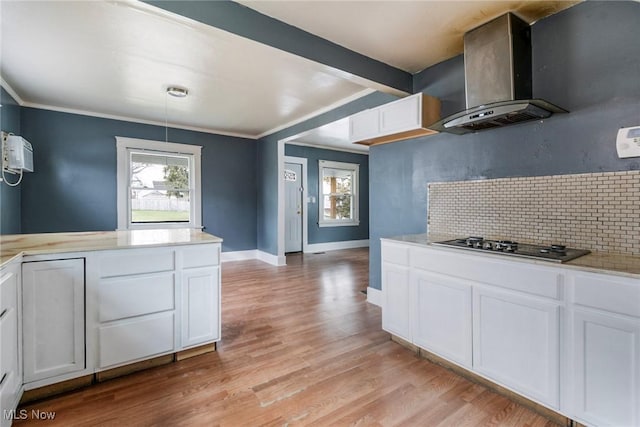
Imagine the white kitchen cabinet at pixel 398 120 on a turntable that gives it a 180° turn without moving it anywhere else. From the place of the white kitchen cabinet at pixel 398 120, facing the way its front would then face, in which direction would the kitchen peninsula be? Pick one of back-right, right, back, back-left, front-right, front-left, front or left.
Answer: back

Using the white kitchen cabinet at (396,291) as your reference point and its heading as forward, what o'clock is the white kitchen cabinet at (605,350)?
the white kitchen cabinet at (605,350) is roughly at 9 o'clock from the white kitchen cabinet at (396,291).

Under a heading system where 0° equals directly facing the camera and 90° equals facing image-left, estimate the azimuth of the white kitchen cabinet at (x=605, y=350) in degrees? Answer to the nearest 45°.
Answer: approximately 45°

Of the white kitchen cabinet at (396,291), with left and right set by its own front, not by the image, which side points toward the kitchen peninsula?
front

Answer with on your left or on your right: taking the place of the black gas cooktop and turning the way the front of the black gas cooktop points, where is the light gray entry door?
on your right

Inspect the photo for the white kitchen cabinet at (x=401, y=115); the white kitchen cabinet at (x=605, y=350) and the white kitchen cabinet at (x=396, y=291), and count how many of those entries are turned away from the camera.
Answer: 0

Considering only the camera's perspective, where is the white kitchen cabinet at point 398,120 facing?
facing the viewer and to the left of the viewer

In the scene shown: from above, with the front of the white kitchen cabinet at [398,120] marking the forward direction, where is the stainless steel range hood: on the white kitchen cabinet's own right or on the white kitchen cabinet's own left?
on the white kitchen cabinet's own left
